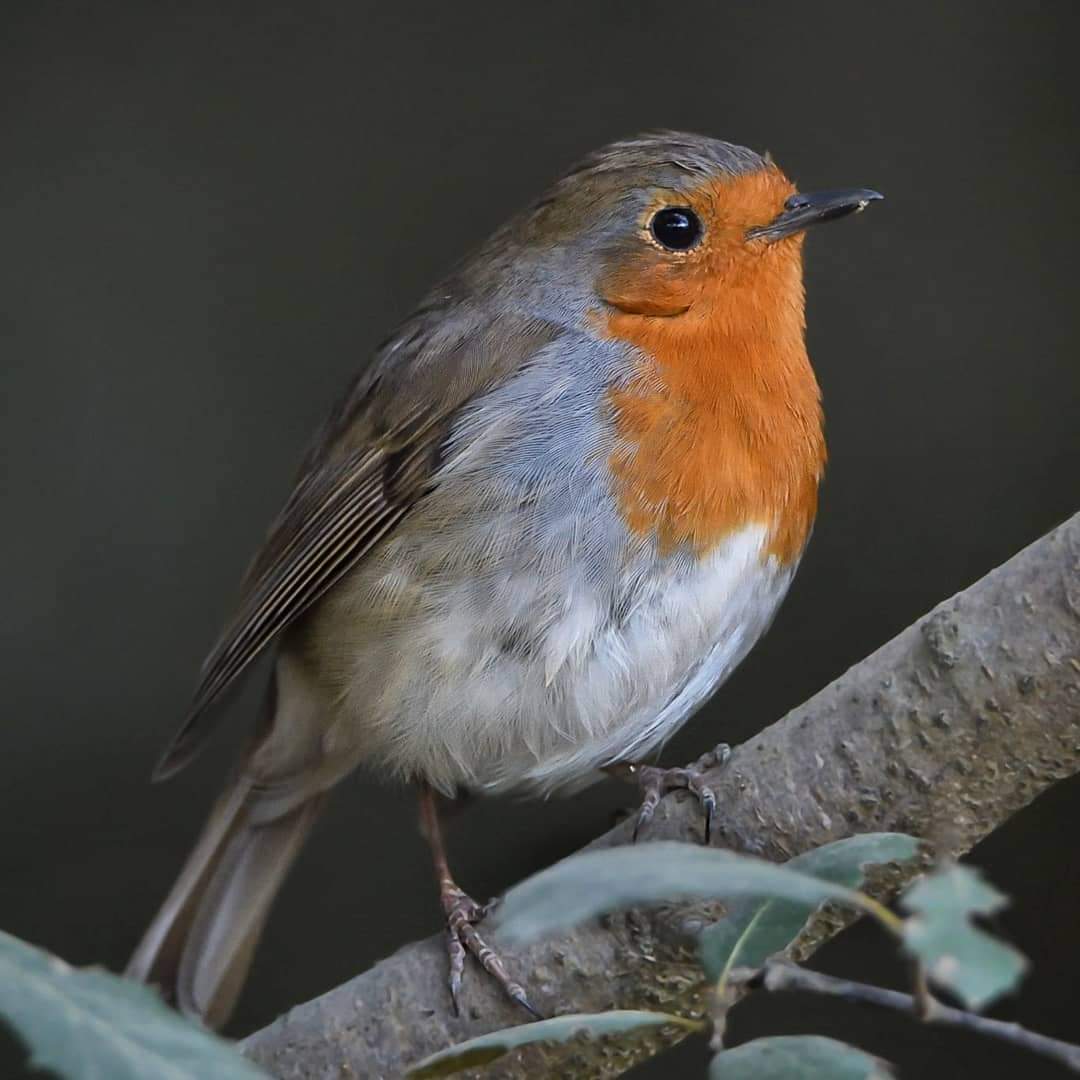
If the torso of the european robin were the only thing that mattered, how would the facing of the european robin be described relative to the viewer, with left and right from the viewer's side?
facing to the right of the viewer

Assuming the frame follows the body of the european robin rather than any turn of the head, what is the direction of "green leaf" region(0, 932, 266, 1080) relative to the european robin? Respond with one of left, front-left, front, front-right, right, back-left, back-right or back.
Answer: right

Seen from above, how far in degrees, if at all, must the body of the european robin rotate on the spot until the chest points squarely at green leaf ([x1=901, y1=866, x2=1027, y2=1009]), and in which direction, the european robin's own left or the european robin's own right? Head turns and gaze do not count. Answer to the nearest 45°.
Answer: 0° — it already faces it

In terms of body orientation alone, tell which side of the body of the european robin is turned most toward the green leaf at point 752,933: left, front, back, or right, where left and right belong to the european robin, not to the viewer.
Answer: front

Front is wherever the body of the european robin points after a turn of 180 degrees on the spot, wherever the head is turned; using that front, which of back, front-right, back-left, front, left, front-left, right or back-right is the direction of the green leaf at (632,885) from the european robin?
left
